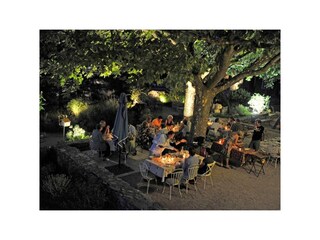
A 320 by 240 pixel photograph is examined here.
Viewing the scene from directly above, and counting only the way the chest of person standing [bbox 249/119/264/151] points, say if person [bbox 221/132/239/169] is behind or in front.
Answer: in front

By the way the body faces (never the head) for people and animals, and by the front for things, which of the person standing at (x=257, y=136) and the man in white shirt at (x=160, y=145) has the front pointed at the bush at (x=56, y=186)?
the person standing

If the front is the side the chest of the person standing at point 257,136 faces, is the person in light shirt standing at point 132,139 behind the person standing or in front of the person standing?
in front

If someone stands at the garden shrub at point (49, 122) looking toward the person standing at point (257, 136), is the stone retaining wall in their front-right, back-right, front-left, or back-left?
front-right

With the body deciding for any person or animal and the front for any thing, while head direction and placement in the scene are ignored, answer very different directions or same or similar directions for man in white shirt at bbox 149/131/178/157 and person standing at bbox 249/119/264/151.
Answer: very different directions

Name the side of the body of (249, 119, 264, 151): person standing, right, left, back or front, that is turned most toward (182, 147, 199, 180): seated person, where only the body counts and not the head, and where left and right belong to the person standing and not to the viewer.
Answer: front

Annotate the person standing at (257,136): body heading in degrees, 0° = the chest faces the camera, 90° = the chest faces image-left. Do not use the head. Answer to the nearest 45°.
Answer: approximately 45°

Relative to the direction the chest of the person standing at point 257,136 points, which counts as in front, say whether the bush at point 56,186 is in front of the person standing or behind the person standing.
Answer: in front

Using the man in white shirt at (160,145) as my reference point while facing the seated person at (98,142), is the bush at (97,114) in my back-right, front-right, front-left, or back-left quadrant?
front-right
